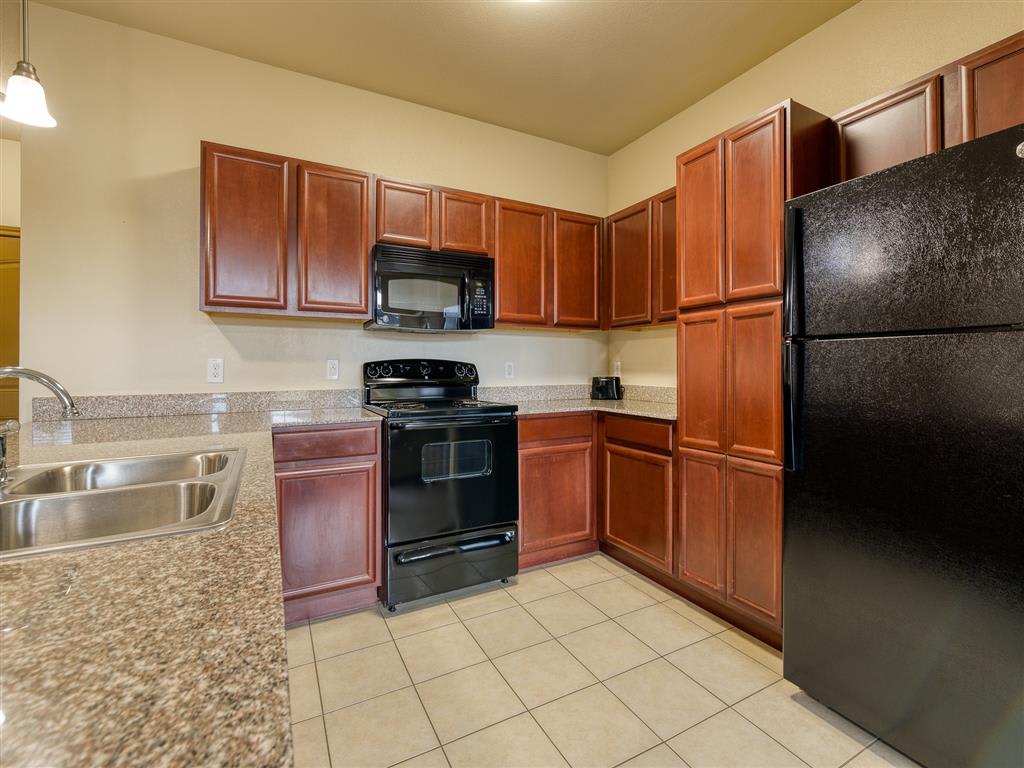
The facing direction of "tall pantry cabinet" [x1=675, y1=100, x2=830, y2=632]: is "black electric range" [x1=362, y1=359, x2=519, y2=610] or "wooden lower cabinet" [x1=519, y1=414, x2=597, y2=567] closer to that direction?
the black electric range

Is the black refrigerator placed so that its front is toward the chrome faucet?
yes

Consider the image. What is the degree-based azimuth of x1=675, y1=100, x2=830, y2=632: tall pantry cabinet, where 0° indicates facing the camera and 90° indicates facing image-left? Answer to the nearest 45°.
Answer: approximately 45°

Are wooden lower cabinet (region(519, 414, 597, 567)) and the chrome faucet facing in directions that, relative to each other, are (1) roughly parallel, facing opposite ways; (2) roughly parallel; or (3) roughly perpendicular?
roughly perpendicular

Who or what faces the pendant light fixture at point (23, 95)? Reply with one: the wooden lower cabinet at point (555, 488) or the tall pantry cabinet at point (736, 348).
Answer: the tall pantry cabinet

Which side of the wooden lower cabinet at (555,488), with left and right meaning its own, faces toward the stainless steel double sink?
right

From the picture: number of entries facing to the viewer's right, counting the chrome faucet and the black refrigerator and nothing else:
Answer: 1
